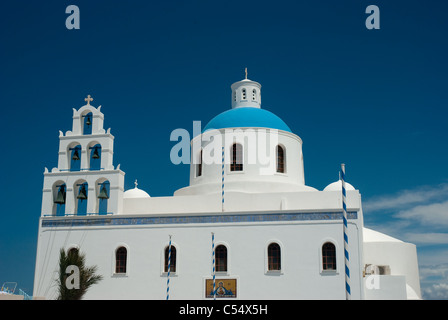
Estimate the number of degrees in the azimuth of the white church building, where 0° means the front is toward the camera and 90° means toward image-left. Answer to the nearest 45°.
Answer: approximately 0°
